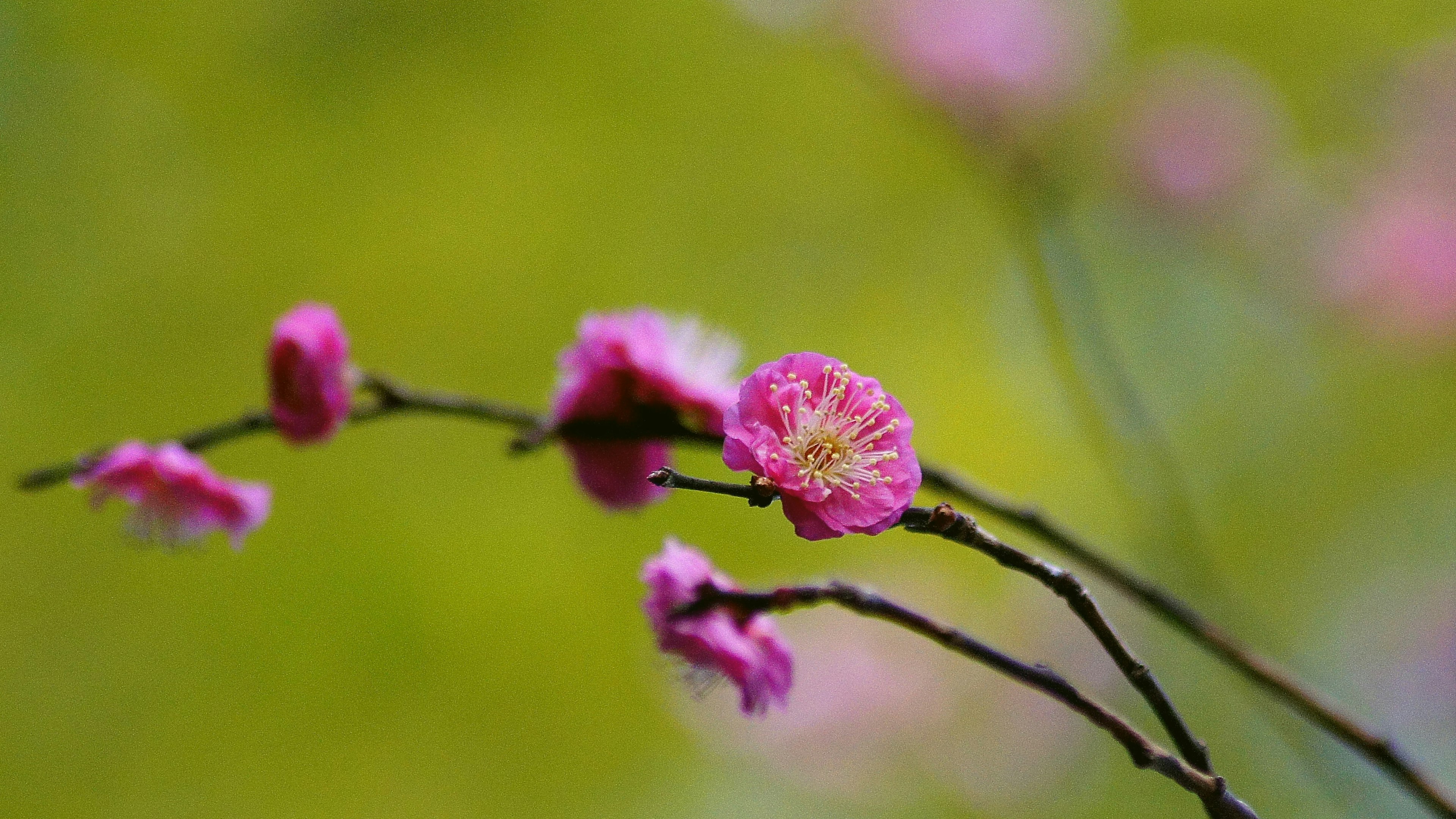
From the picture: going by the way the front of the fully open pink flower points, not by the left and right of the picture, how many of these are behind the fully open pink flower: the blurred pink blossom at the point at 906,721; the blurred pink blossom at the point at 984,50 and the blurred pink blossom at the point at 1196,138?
3

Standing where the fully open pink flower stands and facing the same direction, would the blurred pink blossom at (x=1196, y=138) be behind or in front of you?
behind

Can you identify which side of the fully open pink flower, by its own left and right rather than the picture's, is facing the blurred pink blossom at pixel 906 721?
back

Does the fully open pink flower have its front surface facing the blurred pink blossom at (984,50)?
no

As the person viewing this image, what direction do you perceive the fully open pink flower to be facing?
facing the viewer

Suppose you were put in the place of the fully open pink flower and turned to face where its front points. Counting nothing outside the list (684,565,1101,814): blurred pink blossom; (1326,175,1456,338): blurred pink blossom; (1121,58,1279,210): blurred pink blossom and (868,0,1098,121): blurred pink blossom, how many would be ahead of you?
0
